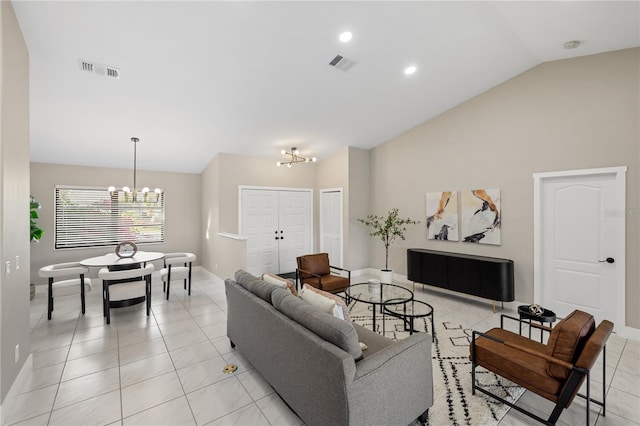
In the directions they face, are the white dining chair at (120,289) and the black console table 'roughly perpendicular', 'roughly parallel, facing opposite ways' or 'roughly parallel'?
roughly perpendicular

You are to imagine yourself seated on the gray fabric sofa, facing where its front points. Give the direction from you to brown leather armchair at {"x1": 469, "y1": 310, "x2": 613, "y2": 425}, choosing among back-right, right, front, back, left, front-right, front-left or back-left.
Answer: front-right

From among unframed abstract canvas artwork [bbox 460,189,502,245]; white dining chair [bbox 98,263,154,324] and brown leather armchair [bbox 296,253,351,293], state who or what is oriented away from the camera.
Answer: the white dining chair

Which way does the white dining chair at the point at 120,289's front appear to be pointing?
away from the camera

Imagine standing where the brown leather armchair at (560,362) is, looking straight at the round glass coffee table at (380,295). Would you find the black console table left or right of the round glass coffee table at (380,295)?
right

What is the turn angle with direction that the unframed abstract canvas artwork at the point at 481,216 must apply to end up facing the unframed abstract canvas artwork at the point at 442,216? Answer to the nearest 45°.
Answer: approximately 45° to its right

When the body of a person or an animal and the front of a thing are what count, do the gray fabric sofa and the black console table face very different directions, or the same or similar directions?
very different directions

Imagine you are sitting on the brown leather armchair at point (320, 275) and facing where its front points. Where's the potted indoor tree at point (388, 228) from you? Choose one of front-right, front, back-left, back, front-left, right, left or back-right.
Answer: left

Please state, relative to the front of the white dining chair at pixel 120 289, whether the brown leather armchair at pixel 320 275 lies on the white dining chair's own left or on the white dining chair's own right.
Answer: on the white dining chair's own right

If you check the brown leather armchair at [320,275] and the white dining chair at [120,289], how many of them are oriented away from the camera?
1

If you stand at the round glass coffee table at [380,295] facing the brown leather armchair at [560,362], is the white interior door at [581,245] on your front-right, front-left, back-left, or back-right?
front-left

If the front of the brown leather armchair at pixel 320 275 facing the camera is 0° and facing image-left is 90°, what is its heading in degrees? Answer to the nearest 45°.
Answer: approximately 315°

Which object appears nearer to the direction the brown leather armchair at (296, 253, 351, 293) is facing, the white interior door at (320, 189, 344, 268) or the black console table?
the black console table

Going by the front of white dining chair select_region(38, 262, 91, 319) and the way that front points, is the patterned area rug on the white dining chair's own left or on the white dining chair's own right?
on the white dining chair's own right

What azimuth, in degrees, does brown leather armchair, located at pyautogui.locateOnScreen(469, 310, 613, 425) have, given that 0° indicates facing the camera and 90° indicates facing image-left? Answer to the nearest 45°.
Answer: approximately 135°

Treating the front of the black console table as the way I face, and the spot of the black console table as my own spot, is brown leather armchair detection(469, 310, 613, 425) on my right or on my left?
on my left

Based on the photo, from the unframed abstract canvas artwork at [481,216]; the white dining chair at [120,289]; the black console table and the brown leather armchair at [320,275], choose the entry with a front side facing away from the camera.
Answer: the white dining chair
